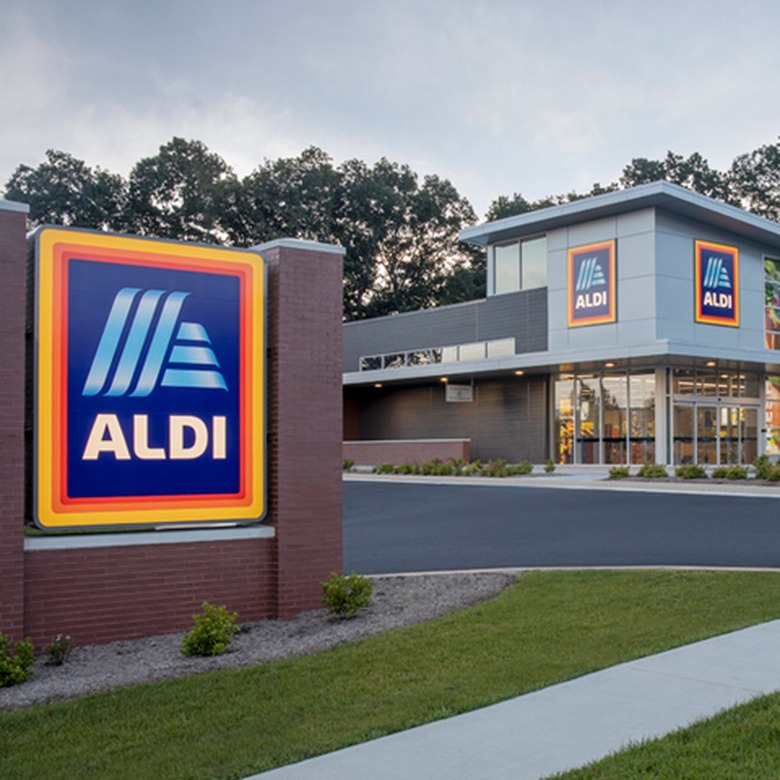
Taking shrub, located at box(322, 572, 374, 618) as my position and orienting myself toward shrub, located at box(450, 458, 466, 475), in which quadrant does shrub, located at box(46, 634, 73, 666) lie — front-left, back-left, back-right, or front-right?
back-left

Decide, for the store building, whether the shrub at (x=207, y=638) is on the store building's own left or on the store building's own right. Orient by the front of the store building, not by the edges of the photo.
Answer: on the store building's own right

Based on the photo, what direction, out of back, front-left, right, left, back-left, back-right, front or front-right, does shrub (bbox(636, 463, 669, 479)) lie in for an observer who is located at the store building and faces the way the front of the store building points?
front-right

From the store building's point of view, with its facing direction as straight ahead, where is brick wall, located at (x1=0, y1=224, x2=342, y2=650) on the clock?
The brick wall is roughly at 2 o'clock from the store building.

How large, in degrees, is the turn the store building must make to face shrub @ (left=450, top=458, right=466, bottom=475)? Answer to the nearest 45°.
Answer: approximately 90° to its right

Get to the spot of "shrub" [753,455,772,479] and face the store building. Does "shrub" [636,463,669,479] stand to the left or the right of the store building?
left

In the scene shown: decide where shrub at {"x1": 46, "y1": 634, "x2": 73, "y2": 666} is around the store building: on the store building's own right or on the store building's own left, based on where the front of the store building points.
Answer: on the store building's own right

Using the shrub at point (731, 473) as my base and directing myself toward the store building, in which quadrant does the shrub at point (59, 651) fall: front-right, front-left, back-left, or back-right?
back-left
